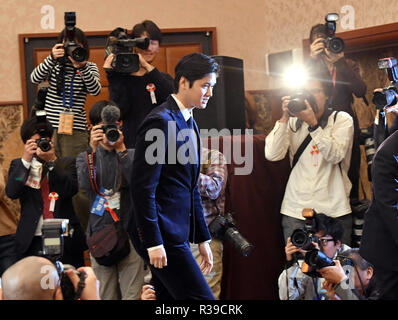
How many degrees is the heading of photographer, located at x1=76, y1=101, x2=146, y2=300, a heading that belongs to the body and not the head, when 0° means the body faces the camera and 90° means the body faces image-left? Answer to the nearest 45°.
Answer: approximately 0°

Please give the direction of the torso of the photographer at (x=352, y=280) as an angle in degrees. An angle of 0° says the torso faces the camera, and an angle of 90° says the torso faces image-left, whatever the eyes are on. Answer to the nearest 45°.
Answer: approximately 90°

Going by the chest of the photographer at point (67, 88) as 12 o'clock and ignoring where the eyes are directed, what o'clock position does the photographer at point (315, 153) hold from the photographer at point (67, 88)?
the photographer at point (315, 153) is roughly at 10 o'clock from the photographer at point (67, 88).

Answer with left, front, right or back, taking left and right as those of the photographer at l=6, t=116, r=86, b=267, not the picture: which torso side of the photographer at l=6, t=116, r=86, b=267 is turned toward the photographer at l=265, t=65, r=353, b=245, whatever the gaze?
left

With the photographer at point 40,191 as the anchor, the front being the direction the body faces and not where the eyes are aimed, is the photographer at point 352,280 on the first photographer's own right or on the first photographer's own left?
on the first photographer's own left
